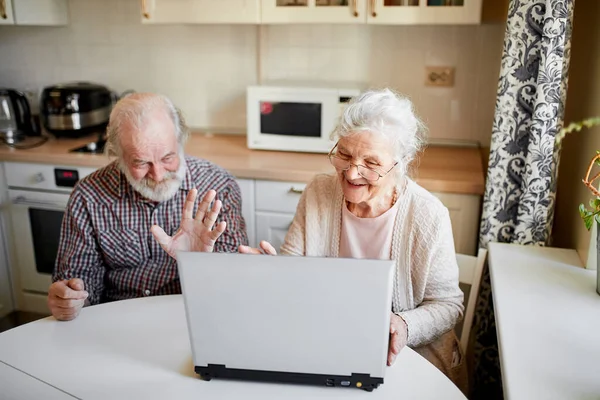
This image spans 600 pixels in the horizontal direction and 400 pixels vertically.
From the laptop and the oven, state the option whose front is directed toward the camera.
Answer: the oven

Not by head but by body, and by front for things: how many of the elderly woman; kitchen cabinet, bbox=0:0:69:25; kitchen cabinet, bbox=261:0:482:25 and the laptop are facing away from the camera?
1

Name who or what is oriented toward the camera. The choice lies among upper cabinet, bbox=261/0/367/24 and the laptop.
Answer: the upper cabinet

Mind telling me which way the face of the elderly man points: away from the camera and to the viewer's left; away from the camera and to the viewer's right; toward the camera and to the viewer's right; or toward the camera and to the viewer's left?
toward the camera and to the viewer's right

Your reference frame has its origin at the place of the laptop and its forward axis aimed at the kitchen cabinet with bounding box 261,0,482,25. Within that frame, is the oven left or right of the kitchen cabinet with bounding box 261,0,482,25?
left

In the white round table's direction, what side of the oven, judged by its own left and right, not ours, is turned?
front

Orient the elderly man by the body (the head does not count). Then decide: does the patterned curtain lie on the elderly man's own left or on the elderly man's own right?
on the elderly man's own left

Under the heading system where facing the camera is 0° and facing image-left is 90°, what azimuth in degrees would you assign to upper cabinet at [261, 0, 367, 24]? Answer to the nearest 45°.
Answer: approximately 0°

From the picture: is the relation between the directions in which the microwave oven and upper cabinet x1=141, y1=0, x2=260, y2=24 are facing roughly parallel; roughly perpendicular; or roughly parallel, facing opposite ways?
roughly parallel

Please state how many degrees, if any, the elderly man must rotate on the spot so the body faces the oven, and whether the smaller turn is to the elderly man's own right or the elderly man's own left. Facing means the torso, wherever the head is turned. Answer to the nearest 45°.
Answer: approximately 135° to the elderly man's own right

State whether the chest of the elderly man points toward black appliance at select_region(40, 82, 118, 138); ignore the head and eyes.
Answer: no

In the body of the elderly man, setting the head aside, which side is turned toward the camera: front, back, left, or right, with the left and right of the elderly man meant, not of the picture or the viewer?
front

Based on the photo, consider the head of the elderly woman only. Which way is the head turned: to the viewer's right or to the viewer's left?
to the viewer's left

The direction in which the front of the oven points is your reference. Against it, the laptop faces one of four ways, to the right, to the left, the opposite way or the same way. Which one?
the opposite way

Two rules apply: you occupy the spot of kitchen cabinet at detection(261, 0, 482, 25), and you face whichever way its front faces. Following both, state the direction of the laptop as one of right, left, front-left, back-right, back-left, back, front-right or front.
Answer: front

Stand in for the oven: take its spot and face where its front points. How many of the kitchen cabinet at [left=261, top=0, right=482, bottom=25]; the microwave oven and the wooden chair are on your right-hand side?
0

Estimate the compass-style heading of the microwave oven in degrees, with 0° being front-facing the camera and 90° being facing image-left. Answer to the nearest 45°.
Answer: approximately 0°

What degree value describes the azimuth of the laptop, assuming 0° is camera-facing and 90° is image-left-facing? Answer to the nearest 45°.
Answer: approximately 180°
